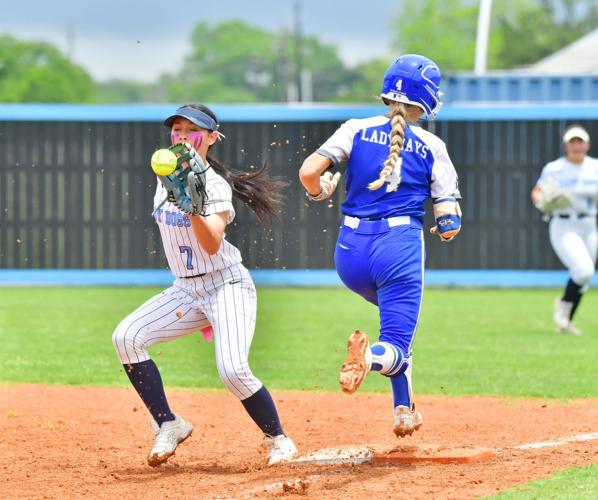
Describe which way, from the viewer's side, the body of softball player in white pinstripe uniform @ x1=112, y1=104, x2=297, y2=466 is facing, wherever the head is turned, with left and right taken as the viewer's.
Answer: facing the viewer and to the left of the viewer

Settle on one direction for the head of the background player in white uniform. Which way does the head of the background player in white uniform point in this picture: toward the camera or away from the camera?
toward the camera

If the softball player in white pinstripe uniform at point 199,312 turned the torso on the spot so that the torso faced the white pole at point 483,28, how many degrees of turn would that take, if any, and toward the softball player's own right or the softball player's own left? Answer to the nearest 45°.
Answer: approximately 135° to the softball player's own right

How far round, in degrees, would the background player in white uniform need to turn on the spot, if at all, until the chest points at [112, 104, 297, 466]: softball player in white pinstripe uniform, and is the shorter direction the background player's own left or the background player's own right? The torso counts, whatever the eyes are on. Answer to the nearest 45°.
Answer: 0° — they already face them

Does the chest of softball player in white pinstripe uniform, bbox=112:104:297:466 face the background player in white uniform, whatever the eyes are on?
no

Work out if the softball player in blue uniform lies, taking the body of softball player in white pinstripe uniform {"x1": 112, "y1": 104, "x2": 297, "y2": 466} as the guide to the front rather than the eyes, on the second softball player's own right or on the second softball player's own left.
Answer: on the second softball player's own left

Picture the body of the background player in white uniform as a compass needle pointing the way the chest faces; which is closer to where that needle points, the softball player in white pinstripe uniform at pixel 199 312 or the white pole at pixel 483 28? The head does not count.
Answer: the softball player in white pinstripe uniform

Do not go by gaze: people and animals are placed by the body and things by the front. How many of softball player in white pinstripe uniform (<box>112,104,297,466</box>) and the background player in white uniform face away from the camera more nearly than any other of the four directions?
0

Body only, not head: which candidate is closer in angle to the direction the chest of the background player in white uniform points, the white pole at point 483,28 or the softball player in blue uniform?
the softball player in blue uniform

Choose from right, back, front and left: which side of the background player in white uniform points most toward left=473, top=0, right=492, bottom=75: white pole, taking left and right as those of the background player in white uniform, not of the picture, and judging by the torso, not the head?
back

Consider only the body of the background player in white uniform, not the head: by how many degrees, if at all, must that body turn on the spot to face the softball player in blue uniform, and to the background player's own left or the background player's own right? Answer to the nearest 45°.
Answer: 0° — they already face them

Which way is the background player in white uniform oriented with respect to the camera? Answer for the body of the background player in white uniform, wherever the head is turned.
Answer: toward the camera

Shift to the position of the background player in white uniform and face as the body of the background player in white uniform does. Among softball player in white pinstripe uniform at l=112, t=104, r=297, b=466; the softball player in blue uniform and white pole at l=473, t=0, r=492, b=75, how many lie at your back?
1
